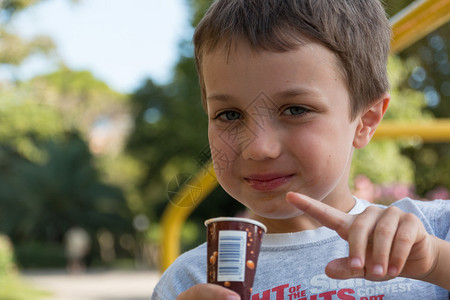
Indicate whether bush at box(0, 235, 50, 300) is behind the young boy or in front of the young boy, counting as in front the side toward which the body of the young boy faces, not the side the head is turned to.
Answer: behind

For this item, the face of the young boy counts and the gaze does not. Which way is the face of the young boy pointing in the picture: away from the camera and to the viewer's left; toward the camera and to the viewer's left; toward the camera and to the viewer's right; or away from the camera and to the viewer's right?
toward the camera and to the viewer's left

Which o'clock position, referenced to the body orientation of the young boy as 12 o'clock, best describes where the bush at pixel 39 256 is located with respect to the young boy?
The bush is roughly at 5 o'clock from the young boy.

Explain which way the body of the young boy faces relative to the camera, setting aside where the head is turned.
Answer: toward the camera
